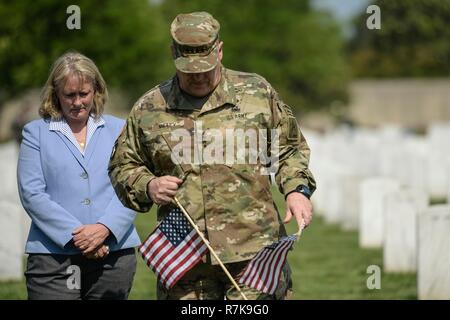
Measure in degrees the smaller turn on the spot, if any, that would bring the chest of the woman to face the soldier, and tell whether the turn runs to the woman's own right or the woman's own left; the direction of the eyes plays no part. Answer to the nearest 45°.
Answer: approximately 45° to the woman's own left

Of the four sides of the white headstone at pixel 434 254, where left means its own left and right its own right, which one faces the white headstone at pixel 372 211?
back

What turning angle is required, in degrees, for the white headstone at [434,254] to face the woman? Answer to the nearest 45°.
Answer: approximately 45° to its right

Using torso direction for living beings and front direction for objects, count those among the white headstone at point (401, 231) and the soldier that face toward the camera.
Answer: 2

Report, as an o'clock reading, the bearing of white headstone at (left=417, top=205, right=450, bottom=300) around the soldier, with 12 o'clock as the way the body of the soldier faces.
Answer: The white headstone is roughly at 7 o'clock from the soldier.

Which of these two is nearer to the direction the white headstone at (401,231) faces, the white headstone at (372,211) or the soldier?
the soldier

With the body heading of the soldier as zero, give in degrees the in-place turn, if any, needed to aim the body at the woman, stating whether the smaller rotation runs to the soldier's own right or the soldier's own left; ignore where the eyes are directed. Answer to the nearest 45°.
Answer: approximately 135° to the soldier's own right

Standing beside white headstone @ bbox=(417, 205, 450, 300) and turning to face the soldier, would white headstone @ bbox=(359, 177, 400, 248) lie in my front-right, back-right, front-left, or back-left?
back-right
